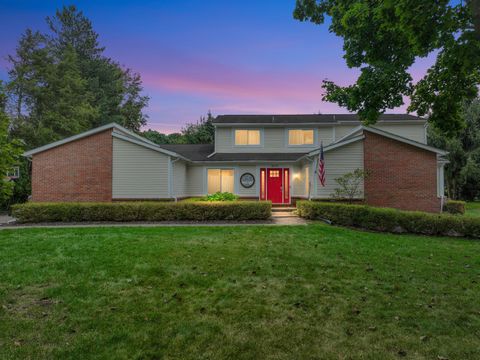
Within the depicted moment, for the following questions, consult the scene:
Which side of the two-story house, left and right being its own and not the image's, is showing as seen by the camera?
front

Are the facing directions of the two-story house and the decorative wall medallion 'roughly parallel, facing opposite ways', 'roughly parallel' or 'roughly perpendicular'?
roughly parallel

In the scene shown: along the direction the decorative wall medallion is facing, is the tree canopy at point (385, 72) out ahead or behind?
ahead

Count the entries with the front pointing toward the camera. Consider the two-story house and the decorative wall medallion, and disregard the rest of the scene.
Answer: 2

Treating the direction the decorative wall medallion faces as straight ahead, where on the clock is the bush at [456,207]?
The bush is roughly at 9 o'clock from the decorative wall medallion.

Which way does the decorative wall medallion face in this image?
toward the camera

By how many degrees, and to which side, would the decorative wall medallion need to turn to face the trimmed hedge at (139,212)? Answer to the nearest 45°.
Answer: approximately 45° to its right

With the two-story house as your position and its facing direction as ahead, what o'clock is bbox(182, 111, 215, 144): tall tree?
The tall tree is roughly at 6 o'clock from the two-story house.

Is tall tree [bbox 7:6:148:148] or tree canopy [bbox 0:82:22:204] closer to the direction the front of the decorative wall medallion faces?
the tree canopy

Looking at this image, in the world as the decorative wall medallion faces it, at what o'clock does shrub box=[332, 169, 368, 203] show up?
The shrub is roughly at 10 o'clock from the decorative wall medallion.

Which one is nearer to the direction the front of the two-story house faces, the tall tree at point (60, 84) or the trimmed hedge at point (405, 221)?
the trimmed hedge

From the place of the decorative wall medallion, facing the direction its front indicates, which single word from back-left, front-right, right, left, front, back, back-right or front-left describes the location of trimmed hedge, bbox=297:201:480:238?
front-left
